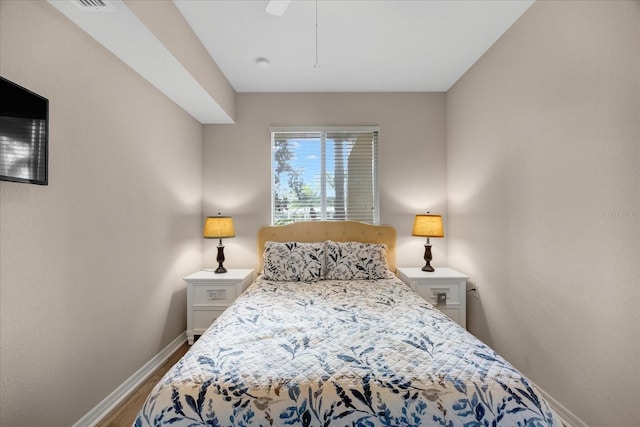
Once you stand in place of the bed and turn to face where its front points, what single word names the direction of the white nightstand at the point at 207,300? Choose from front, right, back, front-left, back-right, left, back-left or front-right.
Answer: back-right

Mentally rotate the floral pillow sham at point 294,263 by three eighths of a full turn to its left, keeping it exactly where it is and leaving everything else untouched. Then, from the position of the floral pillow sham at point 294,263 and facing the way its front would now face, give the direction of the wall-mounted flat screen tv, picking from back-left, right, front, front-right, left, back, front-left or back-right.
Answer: back

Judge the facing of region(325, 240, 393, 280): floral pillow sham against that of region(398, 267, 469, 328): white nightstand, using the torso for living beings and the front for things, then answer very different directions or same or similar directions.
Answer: same or similar directions

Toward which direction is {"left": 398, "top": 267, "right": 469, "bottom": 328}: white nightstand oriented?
toward the camera

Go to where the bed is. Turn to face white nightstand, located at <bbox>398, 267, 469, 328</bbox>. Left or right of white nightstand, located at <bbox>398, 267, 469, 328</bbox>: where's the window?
left

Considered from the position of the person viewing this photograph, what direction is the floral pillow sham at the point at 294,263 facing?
facing the viewer

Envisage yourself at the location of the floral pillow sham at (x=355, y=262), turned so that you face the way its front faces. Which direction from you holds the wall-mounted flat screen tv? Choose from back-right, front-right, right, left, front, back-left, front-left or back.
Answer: front-right

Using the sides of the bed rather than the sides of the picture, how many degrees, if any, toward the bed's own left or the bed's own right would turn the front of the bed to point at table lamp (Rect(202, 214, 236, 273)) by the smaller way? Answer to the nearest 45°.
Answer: approximately 135° to the bed's own right

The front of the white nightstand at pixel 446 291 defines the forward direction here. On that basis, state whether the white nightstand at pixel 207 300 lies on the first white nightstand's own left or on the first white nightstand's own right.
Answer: on the first white nightstand's own right

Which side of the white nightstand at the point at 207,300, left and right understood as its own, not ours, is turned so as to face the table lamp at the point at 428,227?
left

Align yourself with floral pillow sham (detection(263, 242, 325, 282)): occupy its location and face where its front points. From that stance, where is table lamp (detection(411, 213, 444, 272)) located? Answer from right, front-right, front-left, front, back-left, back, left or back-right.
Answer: left

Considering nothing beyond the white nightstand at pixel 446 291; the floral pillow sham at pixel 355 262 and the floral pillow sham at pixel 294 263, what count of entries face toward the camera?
3

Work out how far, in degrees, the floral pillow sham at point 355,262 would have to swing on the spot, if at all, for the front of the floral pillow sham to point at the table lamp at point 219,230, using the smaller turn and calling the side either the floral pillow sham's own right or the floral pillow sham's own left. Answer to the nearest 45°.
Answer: approximately 90° to the floral pillow sham's own right

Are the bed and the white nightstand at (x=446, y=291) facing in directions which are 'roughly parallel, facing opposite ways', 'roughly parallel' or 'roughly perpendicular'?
roughly parallel
